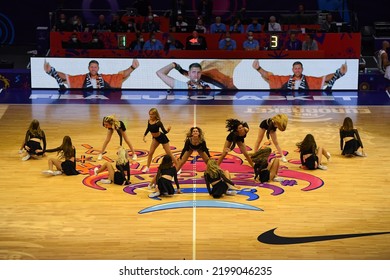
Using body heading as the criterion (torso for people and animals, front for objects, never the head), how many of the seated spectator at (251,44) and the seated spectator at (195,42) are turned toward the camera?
2

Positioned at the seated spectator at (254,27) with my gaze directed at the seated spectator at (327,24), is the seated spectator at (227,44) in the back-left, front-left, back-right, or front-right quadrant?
back-right

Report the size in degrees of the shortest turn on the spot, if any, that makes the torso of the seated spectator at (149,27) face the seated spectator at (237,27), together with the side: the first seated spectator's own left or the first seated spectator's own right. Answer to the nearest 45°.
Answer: approximately 90° to the first seated spectator's own left

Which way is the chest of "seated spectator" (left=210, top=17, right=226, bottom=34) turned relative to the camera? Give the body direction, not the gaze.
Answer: toward the camera

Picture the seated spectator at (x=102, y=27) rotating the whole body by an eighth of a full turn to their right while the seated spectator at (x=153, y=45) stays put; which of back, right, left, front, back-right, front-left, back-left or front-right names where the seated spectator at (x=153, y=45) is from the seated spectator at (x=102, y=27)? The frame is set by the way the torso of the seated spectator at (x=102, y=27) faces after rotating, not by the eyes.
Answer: left

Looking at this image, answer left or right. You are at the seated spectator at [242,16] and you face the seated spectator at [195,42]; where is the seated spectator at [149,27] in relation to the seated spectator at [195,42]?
right

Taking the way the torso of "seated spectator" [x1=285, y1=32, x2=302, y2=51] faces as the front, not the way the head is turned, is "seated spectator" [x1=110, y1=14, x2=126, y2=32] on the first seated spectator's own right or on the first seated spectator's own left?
on the first seated spectator's own right

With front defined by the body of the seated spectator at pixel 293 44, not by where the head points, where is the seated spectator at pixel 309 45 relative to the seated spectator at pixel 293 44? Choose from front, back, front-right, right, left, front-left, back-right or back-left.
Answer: left

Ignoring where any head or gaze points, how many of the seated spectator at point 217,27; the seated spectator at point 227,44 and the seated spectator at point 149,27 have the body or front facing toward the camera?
3

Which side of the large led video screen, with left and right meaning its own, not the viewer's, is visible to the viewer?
front

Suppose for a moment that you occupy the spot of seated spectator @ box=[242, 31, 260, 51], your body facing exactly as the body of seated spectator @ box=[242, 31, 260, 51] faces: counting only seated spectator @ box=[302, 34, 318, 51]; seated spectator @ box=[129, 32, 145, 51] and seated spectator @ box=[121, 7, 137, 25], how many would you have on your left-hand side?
1

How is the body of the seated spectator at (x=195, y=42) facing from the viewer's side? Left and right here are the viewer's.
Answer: facing the viewer
